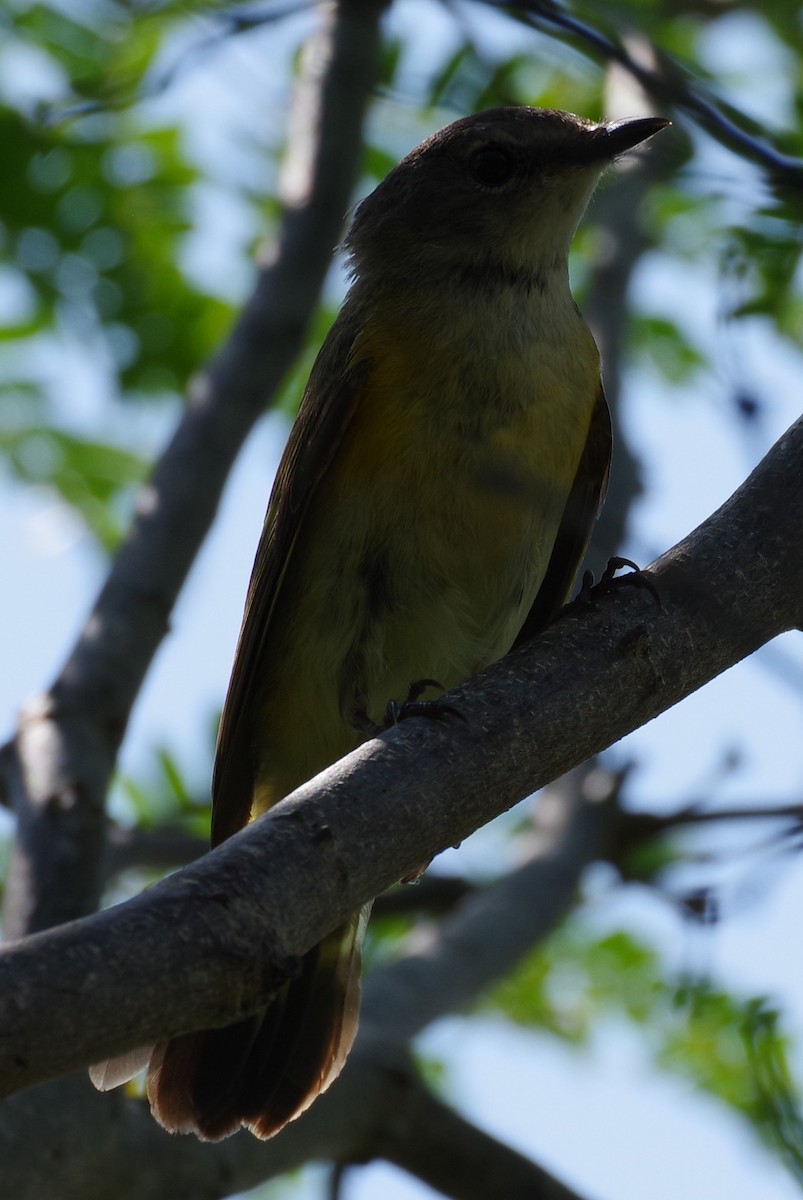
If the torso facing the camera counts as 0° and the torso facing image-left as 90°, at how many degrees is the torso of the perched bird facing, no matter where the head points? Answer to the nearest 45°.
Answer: approximately 315°
